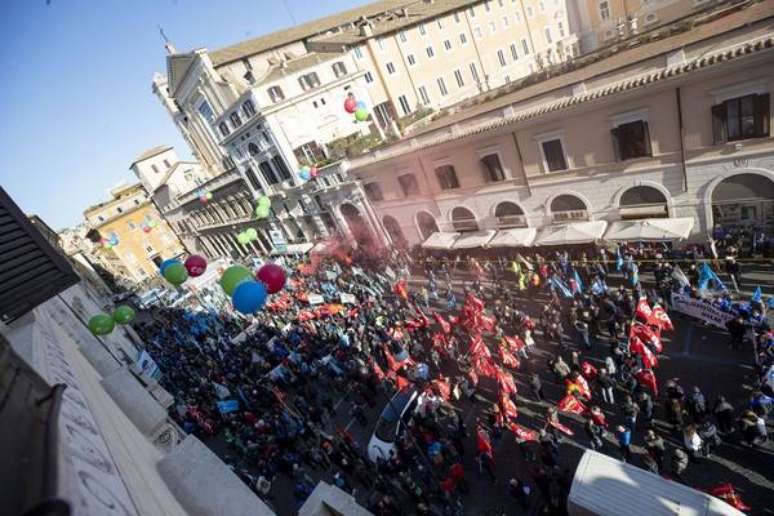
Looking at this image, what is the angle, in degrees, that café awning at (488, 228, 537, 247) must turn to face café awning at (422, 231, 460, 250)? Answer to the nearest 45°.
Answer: approximately 90° to its right

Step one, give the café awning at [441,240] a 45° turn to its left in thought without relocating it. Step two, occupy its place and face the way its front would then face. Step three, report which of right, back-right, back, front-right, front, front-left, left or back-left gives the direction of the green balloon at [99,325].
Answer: front-right

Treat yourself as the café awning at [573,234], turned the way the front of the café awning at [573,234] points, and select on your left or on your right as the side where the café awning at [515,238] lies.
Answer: on your right

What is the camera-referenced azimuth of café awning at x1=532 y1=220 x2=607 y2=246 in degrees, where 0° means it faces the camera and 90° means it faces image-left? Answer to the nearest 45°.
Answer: approximately 45°

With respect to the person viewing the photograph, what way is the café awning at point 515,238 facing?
facing the viewer and to the left of the viewer

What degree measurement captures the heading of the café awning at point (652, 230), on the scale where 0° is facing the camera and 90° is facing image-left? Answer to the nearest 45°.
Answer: approximately 45°

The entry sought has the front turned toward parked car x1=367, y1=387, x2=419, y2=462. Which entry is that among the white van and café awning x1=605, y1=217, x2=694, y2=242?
the café awning

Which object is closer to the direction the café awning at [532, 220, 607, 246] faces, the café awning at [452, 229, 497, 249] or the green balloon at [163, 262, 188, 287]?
the green balloon

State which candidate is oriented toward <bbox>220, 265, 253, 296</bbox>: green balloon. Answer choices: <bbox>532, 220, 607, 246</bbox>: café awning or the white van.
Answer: the café awning

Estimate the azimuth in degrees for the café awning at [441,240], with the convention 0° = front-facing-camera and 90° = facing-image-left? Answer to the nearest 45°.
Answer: approximately 45°

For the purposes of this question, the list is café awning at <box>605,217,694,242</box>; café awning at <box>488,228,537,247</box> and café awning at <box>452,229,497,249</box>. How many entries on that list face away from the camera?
0

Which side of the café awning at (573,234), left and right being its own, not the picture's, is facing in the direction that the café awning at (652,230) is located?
left

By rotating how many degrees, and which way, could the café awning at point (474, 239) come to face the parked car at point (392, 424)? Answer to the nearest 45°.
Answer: approximately 45° to its left

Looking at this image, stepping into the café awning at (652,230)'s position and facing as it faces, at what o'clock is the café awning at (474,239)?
the café awning at (474,239) is roughly at 2 o'clock from the café awning at (652,230).

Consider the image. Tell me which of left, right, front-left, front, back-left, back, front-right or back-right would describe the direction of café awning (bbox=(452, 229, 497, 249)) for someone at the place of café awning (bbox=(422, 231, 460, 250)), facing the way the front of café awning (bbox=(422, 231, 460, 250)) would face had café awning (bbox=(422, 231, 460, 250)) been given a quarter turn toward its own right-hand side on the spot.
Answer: back
